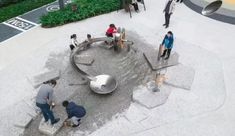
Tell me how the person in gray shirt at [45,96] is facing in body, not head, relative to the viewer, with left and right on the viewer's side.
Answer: facing to the right of the viewer

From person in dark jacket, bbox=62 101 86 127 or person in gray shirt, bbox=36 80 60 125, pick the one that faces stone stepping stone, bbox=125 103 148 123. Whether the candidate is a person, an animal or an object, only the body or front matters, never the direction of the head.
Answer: person in gray shirt, bbox=36 80 60 125

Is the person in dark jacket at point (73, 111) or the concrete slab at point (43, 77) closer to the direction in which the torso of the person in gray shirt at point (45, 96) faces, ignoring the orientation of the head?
the person in dark jacket

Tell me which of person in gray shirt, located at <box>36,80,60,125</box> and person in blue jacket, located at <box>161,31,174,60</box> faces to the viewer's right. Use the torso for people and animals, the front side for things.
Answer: person in gray shirt, located at <box>36,80,60,125</box>

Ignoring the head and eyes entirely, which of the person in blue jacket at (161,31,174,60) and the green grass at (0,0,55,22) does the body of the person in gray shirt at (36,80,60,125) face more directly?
the person in blue jacket

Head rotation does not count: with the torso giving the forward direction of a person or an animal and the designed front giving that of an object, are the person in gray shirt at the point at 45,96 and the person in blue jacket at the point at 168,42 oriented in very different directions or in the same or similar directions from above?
very different directions

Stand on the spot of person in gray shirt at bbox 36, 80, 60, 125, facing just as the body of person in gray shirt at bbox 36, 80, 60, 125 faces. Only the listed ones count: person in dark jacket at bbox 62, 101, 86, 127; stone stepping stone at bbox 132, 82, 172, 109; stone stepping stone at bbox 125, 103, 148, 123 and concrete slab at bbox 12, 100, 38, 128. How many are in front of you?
3

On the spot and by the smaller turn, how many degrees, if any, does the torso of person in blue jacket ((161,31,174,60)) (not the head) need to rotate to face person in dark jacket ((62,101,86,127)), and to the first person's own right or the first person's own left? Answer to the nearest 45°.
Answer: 0° — they already face them

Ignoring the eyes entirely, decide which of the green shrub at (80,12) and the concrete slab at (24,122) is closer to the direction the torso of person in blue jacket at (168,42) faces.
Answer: the concrete slab

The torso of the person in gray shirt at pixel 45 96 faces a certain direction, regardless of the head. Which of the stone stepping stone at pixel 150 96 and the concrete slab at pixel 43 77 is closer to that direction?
the stone stepping stone
